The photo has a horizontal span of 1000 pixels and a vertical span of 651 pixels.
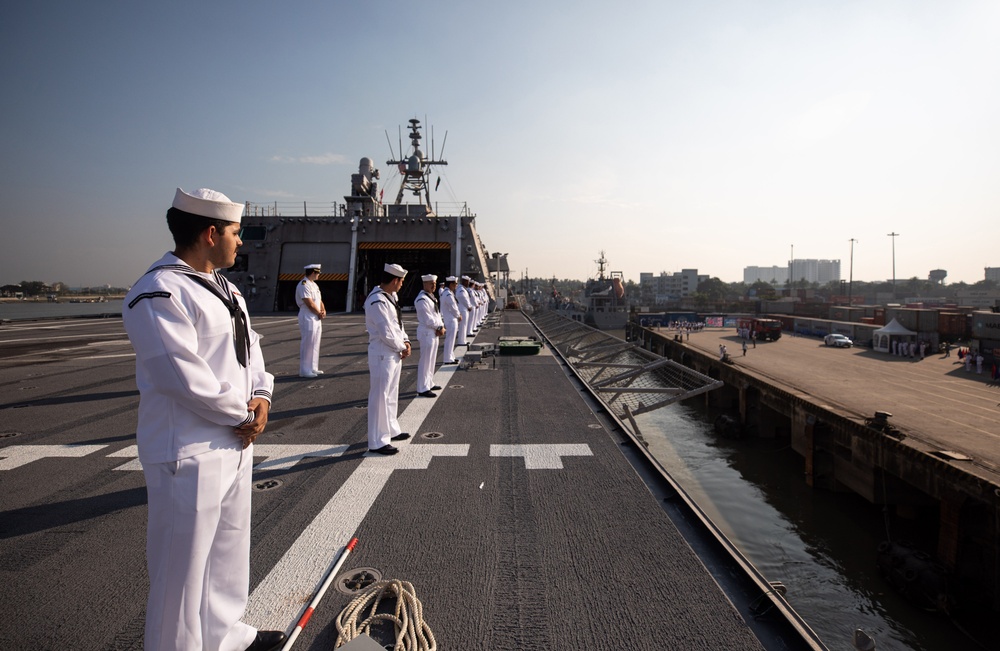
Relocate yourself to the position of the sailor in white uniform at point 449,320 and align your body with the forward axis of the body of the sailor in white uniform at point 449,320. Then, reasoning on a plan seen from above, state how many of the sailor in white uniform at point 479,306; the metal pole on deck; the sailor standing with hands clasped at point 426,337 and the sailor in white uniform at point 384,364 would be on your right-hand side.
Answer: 3

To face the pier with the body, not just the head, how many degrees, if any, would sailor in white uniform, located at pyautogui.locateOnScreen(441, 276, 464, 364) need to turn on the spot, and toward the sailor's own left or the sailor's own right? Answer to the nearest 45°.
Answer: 0° — they already face it

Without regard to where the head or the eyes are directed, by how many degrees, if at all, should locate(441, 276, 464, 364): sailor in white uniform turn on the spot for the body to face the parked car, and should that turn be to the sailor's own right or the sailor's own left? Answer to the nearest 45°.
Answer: approximately 45° to the sailor's own left

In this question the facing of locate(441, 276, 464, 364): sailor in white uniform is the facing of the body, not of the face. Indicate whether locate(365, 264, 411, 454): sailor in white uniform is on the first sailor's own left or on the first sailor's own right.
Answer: on the first sailor's own right

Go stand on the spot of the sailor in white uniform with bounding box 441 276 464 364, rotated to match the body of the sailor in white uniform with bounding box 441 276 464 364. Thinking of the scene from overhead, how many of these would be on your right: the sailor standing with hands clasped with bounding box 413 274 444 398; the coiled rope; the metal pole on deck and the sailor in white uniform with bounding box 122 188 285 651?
4

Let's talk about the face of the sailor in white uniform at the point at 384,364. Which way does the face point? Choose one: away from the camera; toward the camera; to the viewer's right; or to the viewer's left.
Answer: to the viewer's right

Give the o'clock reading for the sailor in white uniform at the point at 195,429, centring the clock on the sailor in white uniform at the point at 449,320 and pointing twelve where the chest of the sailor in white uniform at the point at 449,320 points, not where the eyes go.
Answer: the sailor in white uniform at the point at 195,429 is roughly at 3 o'clock from the sailor in white uniform at the point at 449,320.

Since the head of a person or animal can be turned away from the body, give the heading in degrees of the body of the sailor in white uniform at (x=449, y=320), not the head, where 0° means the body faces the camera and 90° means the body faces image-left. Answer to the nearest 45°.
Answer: approximately 270°

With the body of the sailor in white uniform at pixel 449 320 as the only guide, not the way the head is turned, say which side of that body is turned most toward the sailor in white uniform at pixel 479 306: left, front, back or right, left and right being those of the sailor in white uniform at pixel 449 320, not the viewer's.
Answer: left

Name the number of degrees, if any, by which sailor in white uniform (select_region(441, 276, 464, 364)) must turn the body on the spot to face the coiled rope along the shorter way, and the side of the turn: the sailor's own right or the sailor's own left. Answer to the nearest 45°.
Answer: approximately 90° to the sailor's own right

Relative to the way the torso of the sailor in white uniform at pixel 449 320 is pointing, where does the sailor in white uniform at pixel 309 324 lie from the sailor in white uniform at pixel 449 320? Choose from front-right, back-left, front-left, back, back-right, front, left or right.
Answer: back-right

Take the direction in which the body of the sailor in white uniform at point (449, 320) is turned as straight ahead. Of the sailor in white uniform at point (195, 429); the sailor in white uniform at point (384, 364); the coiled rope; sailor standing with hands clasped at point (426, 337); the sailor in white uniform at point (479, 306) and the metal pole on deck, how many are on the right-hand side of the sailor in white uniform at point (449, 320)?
5

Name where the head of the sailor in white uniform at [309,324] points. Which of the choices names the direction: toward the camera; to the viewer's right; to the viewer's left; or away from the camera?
to the viewer's right
